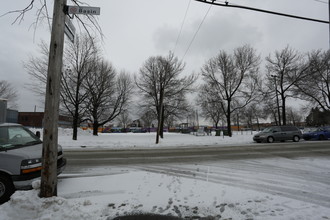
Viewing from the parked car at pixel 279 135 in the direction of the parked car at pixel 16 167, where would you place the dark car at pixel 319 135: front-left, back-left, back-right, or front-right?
back-left

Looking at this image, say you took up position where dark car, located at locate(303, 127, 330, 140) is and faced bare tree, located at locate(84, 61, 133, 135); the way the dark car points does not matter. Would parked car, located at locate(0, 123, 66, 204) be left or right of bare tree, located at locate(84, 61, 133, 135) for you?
left

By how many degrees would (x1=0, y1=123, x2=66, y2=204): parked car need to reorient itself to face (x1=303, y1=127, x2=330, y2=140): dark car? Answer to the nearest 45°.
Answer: approximately 45° to its left

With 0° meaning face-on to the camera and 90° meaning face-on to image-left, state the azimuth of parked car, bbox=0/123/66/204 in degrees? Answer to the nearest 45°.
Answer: approximately 315°

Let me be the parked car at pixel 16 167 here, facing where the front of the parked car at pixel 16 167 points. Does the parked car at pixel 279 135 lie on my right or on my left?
on my left
